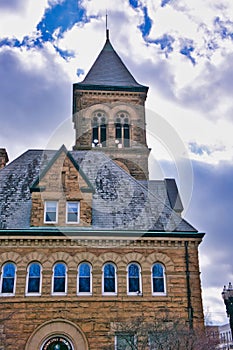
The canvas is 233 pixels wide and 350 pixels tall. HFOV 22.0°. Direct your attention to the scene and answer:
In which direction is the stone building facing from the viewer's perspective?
toward the camera
